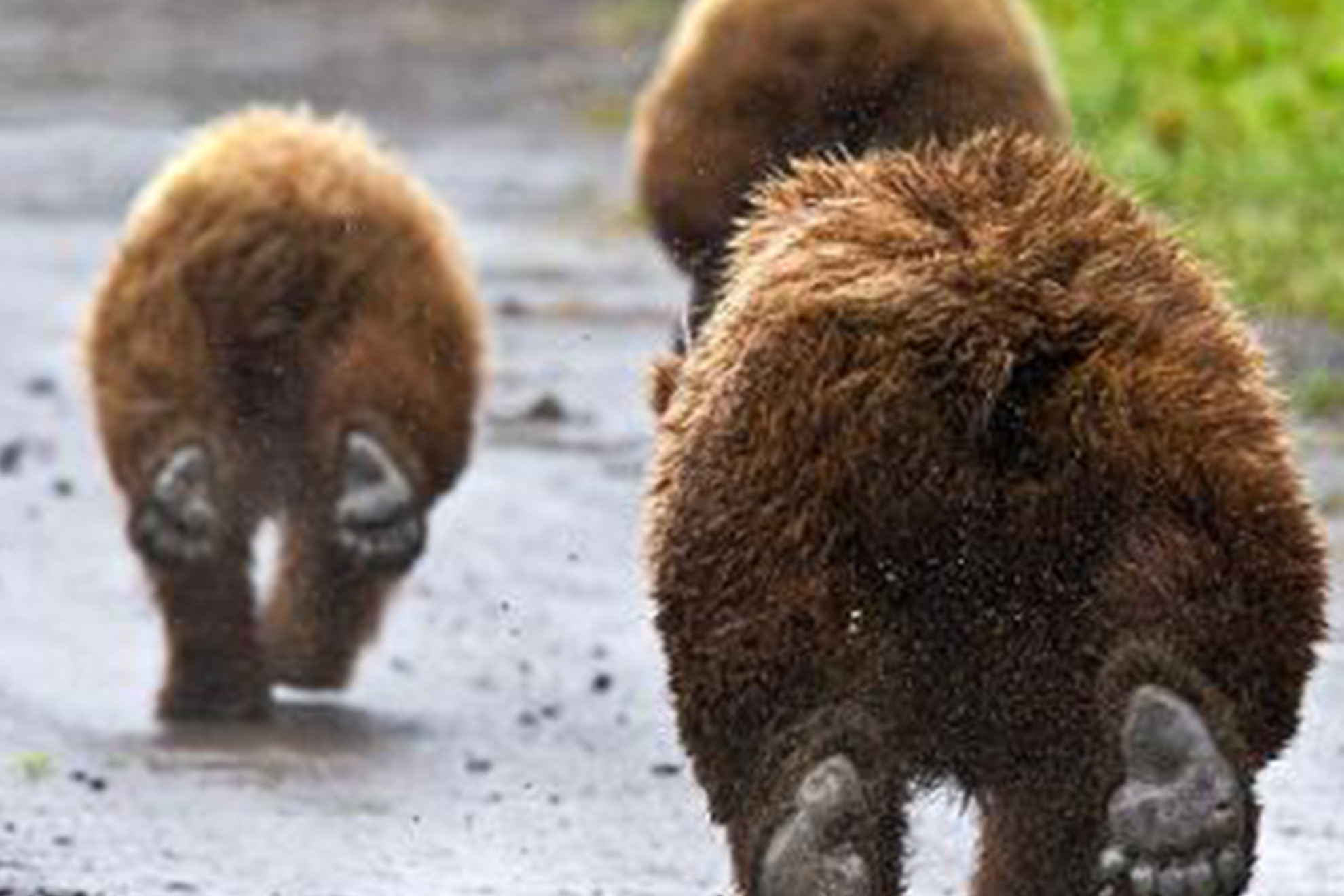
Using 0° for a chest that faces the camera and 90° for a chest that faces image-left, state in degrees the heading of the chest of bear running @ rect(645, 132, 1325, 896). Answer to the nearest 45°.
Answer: approximately 180°

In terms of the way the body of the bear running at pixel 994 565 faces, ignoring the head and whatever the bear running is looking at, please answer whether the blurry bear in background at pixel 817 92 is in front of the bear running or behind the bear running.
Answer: in front

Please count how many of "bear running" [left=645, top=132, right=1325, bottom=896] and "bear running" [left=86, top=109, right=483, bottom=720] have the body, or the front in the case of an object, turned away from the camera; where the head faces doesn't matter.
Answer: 2

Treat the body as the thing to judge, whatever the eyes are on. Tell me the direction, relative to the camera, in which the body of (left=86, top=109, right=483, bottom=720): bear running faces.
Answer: away from the camera

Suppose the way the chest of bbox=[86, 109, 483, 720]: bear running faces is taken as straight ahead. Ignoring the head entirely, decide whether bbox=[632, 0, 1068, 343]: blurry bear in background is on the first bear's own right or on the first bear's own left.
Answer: on the first bear's own right

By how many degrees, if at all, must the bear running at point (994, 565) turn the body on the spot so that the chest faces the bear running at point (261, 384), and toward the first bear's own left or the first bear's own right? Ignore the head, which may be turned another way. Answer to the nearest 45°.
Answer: approximately 45° to the first bear's own left
